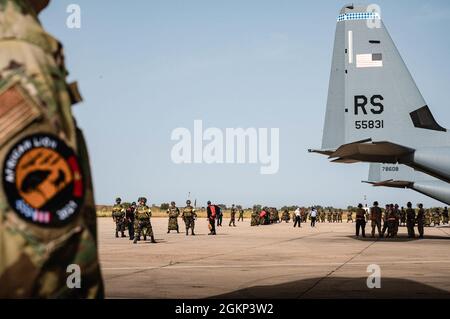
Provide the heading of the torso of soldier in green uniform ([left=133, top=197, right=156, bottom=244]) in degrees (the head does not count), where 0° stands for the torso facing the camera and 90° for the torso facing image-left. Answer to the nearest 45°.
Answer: approximately 0°

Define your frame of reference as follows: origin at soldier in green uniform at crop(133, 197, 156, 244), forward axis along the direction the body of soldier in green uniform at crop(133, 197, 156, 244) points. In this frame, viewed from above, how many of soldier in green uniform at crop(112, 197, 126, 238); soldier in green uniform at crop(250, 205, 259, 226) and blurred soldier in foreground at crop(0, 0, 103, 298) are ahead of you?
1

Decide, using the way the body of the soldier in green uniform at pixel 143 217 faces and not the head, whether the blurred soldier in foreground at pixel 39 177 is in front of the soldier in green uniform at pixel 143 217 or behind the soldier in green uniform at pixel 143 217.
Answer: in front

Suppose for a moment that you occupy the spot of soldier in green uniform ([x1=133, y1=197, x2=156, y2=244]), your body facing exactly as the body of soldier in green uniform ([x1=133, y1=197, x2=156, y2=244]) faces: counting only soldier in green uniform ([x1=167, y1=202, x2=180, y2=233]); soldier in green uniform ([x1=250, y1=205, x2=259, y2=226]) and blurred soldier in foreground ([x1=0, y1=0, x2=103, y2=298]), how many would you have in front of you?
1

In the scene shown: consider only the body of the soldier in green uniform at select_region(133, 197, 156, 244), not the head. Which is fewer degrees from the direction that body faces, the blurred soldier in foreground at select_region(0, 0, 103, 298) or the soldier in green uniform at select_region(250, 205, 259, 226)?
the blurred soldier in foreground

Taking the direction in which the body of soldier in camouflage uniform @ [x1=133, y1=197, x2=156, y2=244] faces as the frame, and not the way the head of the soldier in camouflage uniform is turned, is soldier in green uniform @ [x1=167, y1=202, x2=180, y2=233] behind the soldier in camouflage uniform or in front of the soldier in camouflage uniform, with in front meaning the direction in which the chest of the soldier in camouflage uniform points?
behind
